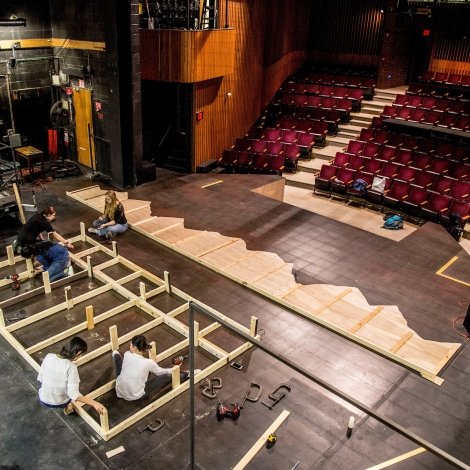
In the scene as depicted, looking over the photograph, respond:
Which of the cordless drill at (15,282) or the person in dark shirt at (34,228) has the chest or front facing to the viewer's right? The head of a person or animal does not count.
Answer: the person in dark shirt

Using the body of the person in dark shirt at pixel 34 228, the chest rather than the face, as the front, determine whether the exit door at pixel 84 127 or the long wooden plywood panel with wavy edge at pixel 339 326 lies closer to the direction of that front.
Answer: the long wooden plywood panel with wavy edge

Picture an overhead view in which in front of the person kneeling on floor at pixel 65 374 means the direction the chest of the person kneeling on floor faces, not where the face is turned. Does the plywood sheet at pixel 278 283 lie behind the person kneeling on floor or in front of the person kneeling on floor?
in front

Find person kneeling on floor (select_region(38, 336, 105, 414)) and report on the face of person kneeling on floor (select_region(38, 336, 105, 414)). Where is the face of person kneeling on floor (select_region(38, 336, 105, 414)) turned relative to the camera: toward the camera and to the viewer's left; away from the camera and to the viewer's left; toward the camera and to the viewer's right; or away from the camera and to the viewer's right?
away from the camera and to the viewer's right

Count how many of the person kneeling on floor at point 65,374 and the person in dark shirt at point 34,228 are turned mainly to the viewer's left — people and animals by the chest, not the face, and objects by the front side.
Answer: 0

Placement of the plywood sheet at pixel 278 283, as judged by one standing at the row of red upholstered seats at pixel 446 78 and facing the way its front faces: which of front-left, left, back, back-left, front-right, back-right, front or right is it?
front-left

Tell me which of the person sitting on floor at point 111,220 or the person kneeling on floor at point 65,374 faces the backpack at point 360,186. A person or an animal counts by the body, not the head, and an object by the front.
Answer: the person kneeling on floor

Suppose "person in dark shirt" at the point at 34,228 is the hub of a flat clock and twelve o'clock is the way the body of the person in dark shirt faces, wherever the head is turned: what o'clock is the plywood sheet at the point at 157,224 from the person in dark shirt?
The plywood sheet is roughly at 11 o'clock from the person in dark shirt.

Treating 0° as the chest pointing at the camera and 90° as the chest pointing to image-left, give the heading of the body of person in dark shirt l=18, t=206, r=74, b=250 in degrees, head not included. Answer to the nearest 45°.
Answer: approximately 270°

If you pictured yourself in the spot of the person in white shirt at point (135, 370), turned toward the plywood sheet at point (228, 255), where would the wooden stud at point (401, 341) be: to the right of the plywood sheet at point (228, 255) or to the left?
right
